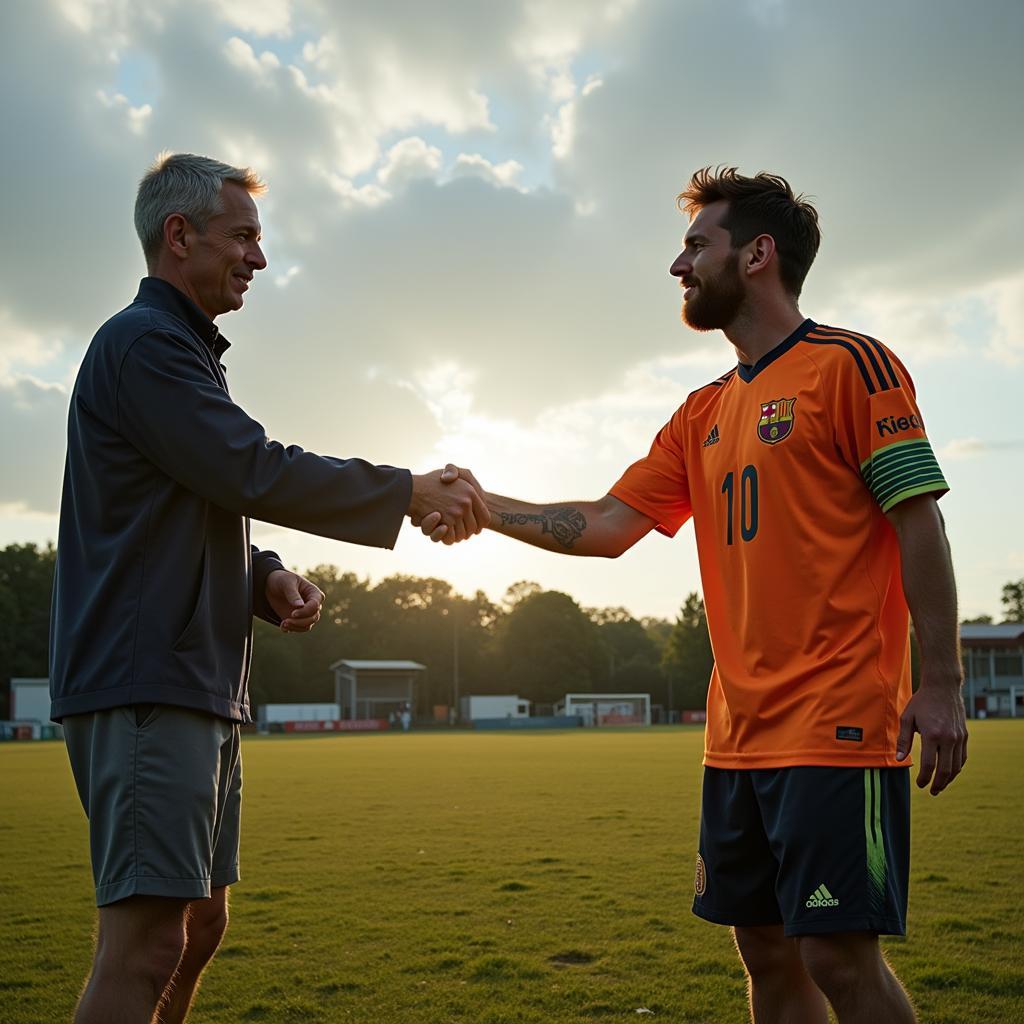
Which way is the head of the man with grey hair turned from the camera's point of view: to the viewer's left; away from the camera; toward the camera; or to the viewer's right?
to the viewer's right

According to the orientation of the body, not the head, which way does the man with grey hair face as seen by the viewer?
to the viewer's right
